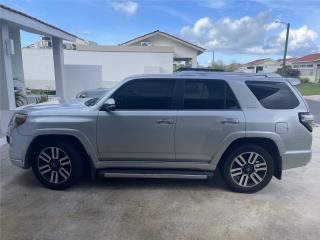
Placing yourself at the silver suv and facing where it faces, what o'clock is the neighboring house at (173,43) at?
The neighboring house is roughly at 3 o'clock from the silver suv.

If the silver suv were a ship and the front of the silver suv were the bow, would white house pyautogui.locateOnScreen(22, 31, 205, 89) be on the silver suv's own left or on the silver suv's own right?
on the silver suv's own right

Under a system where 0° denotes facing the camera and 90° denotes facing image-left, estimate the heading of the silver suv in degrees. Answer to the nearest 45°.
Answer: approximately 90°
